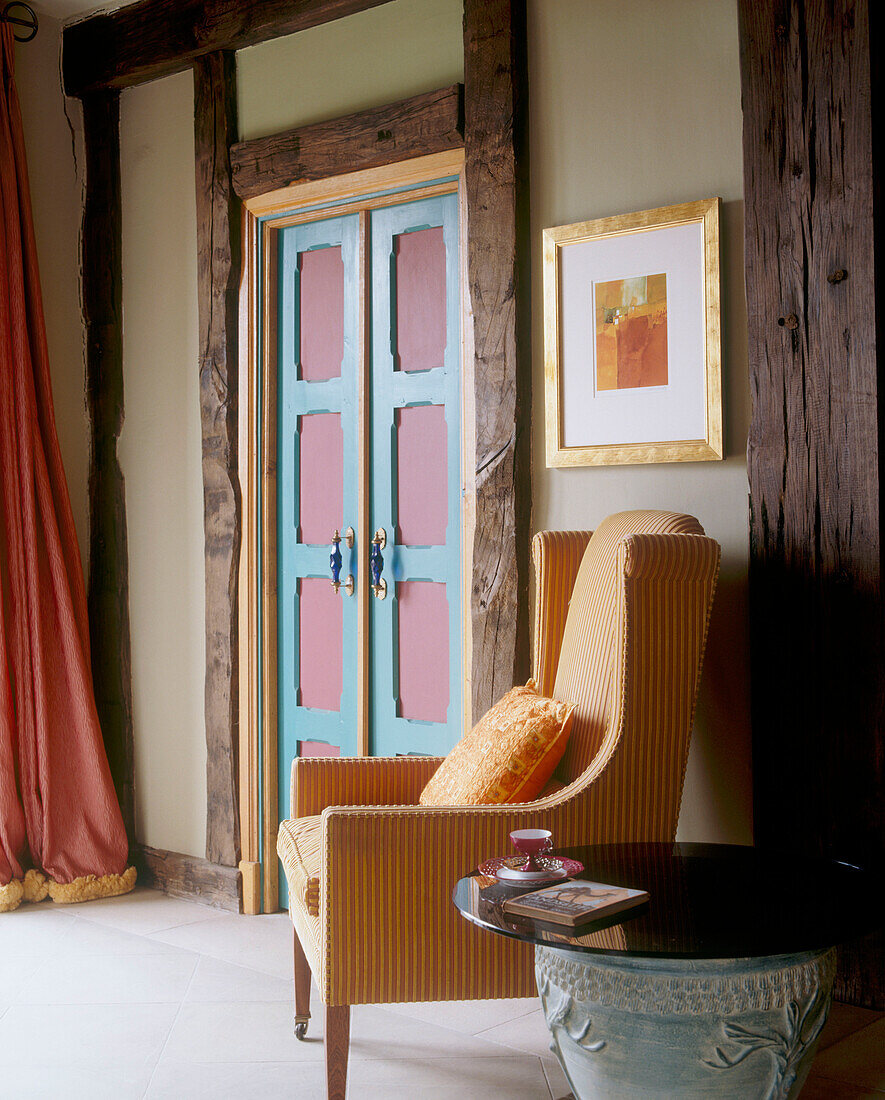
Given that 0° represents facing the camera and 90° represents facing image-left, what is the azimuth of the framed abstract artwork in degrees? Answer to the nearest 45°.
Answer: approximately 45°

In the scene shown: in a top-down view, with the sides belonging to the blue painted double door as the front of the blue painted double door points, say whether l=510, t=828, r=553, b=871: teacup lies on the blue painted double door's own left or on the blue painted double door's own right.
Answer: on the blue painted double door's own left

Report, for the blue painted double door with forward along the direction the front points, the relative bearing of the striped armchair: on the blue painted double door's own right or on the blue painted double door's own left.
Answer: on the blue painted double door's own left

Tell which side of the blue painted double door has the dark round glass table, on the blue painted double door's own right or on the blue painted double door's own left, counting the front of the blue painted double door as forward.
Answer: on the blue painted double door's own left

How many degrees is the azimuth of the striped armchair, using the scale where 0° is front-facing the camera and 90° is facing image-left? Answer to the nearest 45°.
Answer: approximately 90°
